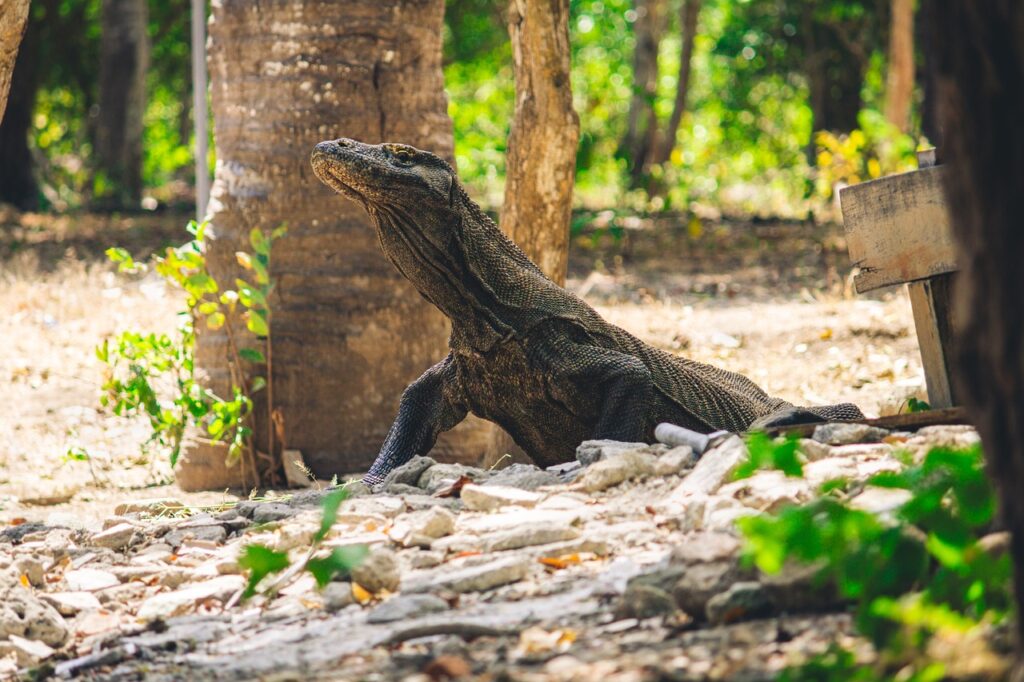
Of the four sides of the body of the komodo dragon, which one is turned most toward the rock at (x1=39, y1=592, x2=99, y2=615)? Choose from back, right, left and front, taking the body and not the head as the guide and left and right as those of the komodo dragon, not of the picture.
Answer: front

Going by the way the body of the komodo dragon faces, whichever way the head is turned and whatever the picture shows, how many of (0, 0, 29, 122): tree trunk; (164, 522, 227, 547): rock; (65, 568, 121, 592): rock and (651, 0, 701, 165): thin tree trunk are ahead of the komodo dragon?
3

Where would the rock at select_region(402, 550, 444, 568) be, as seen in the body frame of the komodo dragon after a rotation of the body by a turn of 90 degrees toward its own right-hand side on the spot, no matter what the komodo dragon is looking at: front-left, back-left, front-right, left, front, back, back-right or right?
back-left

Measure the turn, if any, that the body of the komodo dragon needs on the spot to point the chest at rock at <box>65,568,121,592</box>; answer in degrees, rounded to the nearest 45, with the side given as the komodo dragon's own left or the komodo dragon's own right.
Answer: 0° — it already faces it

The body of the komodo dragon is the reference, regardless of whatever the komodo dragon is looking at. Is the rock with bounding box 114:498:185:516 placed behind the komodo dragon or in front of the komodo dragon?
in front

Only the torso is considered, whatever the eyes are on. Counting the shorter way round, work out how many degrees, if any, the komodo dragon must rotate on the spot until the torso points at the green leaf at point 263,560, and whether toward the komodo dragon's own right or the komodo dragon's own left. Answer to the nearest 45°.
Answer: approximately 45° to the komodo dragon's own left

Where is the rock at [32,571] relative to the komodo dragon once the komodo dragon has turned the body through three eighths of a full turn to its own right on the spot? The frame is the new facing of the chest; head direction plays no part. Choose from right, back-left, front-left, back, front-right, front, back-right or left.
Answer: back-left

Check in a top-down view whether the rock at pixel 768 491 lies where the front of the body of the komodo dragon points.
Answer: no

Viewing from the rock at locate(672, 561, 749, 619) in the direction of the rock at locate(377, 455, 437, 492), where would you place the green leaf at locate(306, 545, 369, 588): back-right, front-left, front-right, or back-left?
front-left

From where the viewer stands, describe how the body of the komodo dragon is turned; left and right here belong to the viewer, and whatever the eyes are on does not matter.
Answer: facing the viewer and to the left of the viewer

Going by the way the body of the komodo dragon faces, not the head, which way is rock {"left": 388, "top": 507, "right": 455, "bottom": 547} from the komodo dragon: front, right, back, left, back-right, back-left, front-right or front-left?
front-left

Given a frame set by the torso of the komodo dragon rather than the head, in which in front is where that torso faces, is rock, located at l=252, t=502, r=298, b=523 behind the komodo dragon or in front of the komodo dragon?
in front

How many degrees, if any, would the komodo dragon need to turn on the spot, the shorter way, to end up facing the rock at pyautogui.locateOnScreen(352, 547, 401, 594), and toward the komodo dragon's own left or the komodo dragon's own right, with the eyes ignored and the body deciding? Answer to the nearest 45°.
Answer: approximately 45° to the komodo dragon's own left

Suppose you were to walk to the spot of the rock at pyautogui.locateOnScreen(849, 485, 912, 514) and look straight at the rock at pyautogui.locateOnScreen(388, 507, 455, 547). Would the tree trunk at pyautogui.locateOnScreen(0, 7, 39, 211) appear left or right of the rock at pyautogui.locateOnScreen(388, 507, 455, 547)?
right

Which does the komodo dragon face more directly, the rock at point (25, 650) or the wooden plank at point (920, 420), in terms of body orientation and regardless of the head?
the rock

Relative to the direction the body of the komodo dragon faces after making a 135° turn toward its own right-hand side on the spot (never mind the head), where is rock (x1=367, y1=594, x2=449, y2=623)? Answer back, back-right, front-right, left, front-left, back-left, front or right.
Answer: back

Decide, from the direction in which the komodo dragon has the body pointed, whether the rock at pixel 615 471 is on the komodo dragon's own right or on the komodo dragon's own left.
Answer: on the komodo dragon's own left

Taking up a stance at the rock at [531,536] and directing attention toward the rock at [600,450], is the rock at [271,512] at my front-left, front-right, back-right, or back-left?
front-left
